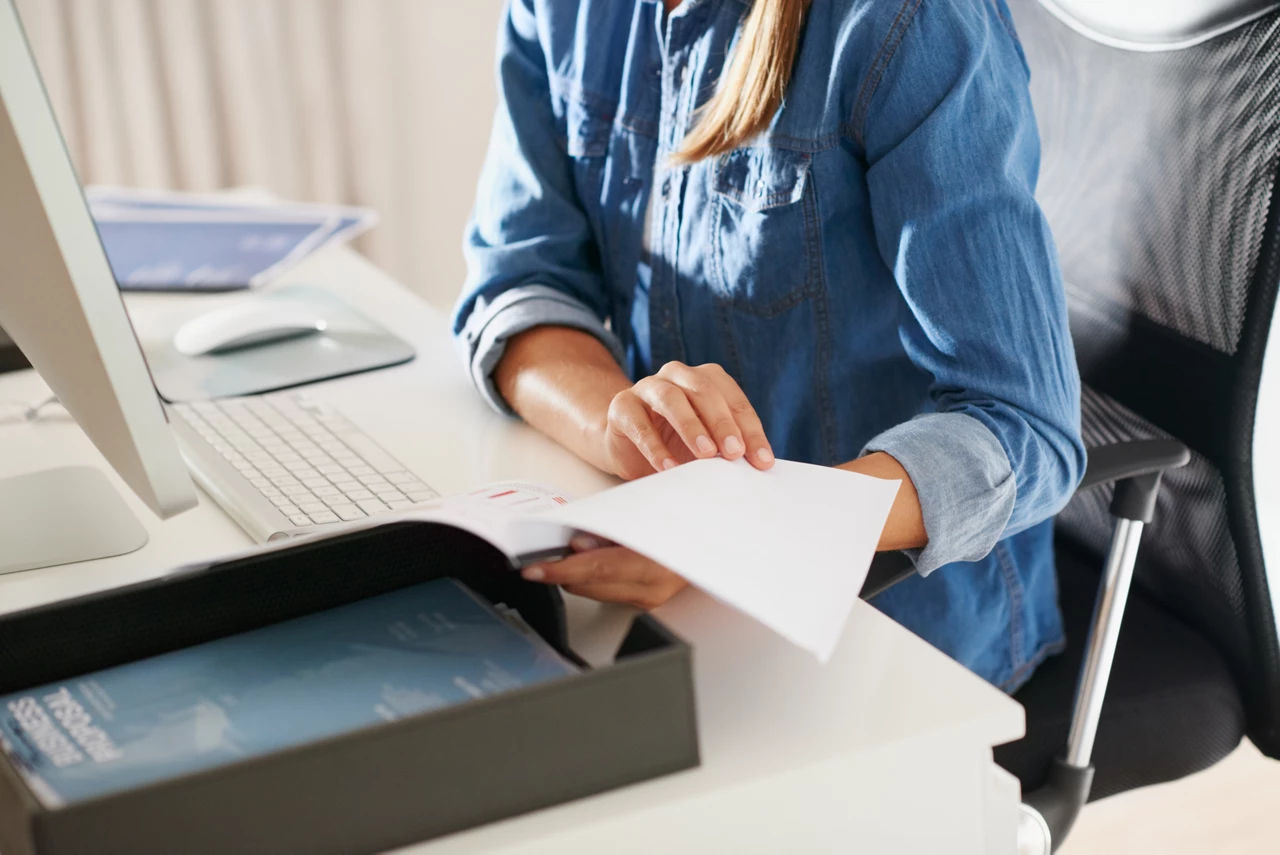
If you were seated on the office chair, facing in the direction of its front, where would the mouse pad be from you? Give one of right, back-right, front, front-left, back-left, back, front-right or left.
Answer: front-right

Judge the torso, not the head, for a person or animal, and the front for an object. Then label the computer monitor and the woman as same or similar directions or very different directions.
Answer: very different directions

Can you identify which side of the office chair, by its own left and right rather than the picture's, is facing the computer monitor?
front

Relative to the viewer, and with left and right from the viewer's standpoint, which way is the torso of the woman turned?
facing the viewer and to the left of the viewer

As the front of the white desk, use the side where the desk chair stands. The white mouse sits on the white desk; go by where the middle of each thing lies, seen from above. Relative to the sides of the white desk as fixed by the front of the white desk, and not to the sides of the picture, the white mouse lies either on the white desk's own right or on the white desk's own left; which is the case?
on the white desk's own left

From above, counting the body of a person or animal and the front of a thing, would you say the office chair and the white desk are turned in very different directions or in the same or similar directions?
very different directions

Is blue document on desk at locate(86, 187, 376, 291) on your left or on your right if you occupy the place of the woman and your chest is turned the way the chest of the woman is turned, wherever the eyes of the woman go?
on your right

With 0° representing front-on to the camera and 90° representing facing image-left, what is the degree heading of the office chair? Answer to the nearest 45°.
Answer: approximately 45°

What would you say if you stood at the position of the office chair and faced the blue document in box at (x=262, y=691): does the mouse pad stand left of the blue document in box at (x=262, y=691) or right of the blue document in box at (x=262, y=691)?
right

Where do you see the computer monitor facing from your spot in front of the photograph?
facing away from the viewer and to the right of the viewer
